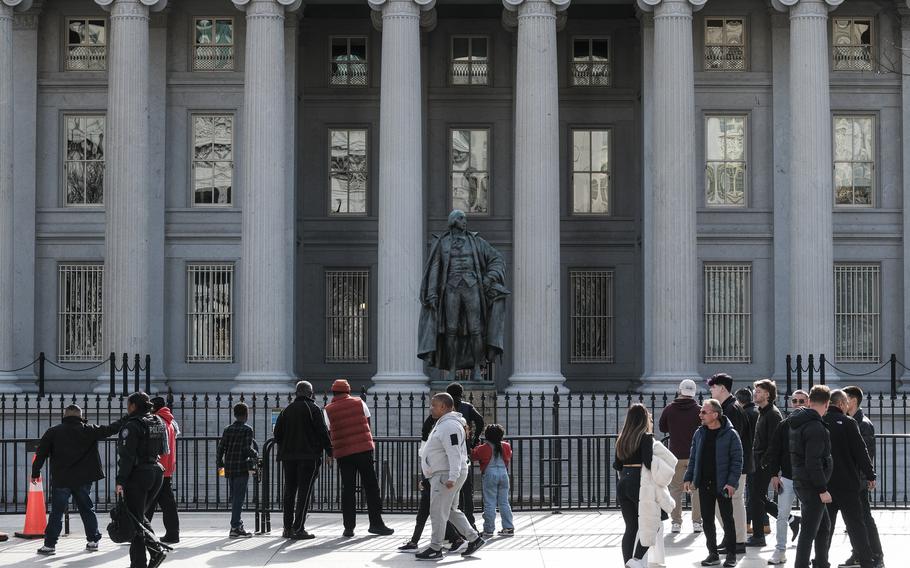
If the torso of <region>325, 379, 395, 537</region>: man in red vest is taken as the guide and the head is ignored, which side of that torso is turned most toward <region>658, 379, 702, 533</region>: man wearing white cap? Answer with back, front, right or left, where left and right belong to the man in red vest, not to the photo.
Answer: right

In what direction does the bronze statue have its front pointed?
toward the camera

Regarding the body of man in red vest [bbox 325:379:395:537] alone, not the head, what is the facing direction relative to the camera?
away from the camera

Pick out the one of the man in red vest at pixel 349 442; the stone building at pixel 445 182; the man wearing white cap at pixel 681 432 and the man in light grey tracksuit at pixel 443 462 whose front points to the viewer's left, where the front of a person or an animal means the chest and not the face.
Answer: the man in light grey tracksuit

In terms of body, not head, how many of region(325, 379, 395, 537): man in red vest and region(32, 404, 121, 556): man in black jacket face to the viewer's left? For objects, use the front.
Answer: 0

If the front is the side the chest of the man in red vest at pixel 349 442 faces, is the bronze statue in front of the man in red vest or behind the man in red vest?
in front

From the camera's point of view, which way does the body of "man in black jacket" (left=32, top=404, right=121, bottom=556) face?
away from the camera

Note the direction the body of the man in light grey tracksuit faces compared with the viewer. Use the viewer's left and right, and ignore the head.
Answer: facing to the left of the viewer

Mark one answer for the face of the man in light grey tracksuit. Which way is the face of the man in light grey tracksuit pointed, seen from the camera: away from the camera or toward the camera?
toward the camera

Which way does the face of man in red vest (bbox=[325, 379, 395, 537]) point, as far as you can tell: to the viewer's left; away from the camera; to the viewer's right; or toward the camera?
away from the camera

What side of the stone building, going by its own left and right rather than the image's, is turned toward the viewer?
front

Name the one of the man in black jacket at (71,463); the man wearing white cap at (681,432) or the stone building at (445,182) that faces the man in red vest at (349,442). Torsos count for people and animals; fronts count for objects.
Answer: the stone building

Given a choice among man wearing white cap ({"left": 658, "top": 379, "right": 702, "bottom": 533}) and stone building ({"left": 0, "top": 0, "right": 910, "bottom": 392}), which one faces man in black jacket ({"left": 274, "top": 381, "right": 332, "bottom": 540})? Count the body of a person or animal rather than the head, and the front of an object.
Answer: the stone building
